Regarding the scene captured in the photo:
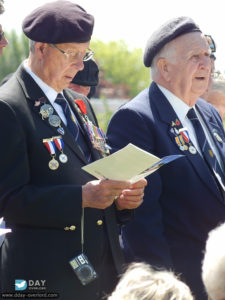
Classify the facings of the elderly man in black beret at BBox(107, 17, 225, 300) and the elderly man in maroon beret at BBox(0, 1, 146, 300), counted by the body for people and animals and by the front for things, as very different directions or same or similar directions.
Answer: same or similar directions

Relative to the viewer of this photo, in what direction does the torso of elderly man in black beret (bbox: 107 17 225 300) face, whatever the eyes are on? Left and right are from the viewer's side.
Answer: facing the viewer and to the right of the viewer

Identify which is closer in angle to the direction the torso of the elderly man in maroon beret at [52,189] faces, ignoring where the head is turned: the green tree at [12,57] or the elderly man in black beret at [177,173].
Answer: the elderly man in black beret

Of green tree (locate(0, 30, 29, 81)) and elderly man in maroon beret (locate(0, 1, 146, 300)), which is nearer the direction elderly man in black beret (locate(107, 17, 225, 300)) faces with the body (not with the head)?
the elderly man in maroon beret

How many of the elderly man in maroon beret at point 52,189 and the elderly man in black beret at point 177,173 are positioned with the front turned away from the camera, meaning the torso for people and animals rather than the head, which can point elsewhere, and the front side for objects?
0

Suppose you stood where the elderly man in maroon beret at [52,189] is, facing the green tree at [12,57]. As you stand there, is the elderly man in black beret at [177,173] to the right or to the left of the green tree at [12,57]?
right

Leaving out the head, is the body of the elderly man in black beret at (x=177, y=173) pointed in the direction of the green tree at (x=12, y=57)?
no

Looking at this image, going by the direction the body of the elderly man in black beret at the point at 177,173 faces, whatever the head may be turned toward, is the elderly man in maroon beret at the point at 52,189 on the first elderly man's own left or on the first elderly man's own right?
on the first elderly man's own right

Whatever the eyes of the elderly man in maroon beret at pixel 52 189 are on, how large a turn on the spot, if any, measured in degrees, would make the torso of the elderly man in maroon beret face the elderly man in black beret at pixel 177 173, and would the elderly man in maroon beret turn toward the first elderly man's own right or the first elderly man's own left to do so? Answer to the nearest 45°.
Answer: approximately 90° to the first elderly man's own left

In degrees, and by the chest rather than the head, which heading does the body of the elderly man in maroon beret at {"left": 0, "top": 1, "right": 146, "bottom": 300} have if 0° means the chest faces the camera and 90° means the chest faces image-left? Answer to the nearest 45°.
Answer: approximately 315°

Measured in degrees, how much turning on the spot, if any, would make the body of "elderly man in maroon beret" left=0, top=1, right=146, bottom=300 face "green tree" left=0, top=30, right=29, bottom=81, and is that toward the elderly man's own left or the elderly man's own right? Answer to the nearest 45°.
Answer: approximately 135° to the elderly man's own left
